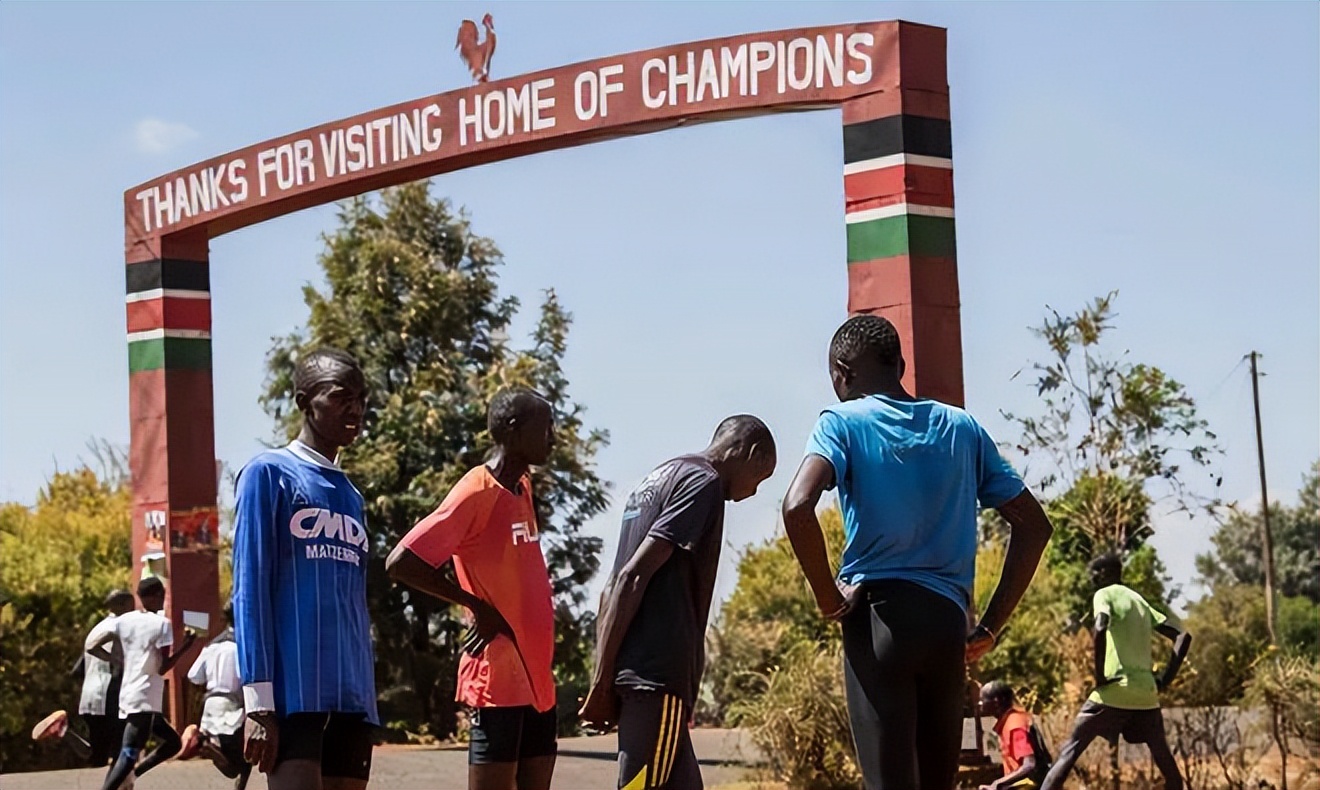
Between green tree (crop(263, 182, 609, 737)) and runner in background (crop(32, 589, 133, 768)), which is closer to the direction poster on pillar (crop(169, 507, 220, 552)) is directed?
the runner in background

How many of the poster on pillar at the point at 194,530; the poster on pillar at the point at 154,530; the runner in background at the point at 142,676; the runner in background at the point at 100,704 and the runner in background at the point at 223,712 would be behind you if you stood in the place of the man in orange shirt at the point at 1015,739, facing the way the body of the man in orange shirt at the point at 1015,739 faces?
0

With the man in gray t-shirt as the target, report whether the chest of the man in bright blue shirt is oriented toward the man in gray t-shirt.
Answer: no

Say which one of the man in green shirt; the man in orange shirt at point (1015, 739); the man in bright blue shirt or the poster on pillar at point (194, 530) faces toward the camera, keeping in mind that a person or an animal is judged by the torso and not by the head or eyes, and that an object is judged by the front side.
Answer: the poster on pillar

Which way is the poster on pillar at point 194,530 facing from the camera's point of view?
toward the camera

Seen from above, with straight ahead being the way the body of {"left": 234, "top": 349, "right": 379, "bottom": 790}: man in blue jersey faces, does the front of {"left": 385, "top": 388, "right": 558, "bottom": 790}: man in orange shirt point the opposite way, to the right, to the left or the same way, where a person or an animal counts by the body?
the same way

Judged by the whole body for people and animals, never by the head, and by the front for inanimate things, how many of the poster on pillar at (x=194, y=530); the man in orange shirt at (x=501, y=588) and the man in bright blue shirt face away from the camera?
1

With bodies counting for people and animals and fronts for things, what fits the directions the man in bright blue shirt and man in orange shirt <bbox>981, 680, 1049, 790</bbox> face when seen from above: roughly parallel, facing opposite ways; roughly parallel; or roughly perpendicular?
roughly perpendicular

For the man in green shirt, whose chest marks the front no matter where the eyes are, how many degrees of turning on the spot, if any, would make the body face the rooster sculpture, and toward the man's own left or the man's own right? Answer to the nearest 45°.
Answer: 0° — they already face it

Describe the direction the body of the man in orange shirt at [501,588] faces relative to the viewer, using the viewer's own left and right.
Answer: facing the viewer and to the right of the viewer

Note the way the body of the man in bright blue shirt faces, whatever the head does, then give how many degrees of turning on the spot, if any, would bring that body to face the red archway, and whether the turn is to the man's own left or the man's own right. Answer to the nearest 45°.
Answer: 0° — they already face it

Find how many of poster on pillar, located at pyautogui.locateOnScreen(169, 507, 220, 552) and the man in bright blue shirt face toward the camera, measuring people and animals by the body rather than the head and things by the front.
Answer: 1

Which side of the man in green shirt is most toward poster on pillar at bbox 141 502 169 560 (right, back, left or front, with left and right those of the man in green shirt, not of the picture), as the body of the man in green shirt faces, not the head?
front
